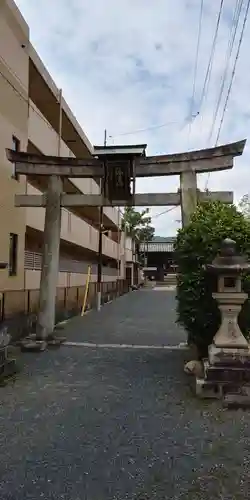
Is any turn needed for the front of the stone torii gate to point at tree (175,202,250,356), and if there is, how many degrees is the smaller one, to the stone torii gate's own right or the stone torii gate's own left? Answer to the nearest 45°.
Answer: approximately 45° to the stone torii gate's own left

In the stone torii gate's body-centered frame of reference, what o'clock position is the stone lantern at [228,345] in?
The stone lantern is roughly at 11 o'clock from the stone torii gate.

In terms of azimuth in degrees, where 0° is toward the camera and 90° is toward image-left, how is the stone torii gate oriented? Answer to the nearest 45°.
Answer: approximately 0°
